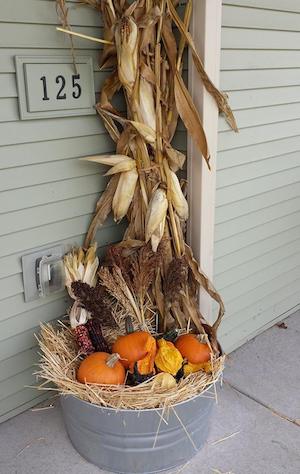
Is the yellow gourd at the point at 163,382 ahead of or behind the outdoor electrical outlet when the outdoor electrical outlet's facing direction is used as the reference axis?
ahead

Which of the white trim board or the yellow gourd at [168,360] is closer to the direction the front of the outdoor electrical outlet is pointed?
the yellow gourd

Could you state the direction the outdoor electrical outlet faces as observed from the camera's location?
facing the viewer and to the right of the viewer

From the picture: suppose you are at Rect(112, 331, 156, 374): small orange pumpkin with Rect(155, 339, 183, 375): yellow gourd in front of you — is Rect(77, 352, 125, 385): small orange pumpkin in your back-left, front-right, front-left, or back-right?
back-right

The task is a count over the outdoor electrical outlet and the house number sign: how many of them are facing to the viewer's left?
0

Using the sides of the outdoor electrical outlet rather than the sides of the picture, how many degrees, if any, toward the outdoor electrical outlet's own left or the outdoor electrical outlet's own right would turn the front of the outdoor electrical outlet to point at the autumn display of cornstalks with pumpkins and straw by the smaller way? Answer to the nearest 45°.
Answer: approximately 45° to the outdoor electrical outlet's own left
